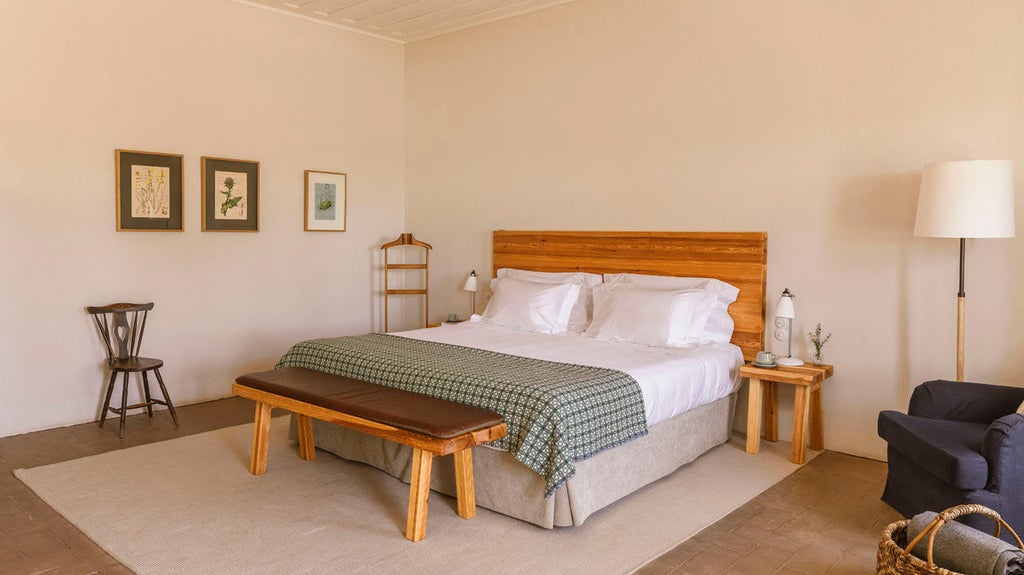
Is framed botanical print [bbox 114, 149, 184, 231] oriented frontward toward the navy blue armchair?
yes

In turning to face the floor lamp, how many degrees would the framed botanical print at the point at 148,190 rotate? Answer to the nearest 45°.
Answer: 0° — it already faces it

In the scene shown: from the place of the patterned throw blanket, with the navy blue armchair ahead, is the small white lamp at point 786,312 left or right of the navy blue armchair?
left

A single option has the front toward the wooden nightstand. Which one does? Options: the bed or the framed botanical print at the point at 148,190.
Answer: the framed botanical print

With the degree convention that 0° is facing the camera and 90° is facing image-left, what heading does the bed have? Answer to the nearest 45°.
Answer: approximately 45°

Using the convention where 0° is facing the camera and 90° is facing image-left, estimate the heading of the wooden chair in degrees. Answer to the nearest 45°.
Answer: approximately 315°

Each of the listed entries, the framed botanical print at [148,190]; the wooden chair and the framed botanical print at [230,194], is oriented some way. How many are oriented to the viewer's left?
0

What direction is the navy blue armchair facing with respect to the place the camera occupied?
facing the viewer and to the left of the viewer

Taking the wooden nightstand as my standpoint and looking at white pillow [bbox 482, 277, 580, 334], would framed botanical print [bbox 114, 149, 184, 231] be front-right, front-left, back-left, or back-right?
front-left

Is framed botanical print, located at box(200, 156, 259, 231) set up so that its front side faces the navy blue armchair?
yes

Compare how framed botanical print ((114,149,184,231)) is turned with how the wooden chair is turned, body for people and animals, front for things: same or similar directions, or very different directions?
same or similar directions

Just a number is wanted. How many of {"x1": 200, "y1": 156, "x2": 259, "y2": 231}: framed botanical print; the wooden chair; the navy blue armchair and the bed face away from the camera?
0

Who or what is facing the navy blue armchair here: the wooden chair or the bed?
the wooden chair

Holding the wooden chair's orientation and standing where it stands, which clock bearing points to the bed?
The bed is roughly at 12 o'clock from the wooden chair.

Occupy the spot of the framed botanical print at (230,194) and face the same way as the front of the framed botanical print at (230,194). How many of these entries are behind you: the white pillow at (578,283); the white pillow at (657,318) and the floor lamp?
0

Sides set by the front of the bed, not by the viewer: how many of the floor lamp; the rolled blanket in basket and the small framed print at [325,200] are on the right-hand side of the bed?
1

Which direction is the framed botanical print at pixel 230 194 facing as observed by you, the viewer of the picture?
facing the viewer and to the right of the viewer

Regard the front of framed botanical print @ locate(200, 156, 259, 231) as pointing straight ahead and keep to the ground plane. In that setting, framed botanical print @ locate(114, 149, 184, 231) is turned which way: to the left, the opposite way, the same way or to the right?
the same way

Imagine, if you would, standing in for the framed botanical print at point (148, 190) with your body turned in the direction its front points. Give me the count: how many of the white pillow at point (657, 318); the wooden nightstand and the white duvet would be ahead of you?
3

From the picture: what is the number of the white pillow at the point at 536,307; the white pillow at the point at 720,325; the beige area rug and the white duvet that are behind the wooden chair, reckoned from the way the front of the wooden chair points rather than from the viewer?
0

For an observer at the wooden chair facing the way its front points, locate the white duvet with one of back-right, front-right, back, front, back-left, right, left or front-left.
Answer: front

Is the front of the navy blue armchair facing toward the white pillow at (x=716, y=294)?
no

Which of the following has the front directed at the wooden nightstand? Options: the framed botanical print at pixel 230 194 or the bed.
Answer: the framed botanical print
